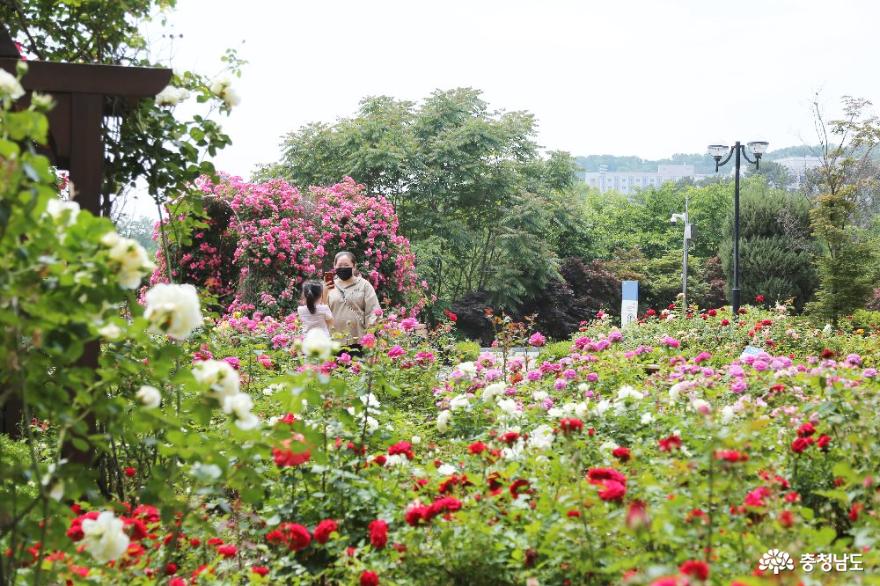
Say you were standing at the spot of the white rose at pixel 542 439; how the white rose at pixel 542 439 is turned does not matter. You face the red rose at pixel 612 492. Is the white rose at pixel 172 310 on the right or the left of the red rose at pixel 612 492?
right

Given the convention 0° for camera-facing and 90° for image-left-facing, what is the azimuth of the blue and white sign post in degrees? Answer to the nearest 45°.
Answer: approximately 0°

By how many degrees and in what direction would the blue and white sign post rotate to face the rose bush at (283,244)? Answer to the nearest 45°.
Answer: approximately 45° to its right

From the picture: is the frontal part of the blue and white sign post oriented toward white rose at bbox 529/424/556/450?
yes

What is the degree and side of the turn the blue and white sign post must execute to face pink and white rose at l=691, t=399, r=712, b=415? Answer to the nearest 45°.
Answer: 0° — it already faces it

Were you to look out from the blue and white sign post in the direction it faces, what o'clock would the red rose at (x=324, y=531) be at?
The red rose is roughly at 12 o'clock from the blue and white sign post.

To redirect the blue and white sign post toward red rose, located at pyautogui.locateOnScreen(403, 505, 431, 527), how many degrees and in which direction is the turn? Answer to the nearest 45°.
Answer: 0° — it already faces it
